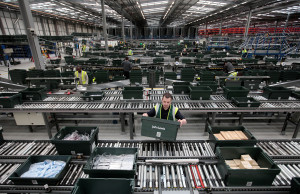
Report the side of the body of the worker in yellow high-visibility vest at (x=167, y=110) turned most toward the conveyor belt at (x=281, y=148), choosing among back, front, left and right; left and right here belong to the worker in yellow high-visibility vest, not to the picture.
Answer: left

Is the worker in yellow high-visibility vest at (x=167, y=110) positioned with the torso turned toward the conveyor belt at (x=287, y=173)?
no

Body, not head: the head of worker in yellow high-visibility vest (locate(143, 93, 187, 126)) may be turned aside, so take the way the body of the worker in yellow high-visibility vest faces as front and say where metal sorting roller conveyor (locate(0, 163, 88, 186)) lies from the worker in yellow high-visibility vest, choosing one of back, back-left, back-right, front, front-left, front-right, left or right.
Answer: front-right

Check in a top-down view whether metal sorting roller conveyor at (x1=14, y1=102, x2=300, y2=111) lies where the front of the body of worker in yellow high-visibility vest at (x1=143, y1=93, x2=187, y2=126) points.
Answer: no

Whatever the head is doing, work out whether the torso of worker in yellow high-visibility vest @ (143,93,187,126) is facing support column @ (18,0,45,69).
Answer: no

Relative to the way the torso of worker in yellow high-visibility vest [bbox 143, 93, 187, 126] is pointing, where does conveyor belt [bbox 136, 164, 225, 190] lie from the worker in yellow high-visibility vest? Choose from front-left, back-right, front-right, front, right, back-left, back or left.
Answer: front

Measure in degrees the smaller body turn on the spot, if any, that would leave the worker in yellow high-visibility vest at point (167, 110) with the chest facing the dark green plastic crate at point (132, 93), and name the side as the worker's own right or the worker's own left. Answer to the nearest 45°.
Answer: approximately 135° to the worker's own right

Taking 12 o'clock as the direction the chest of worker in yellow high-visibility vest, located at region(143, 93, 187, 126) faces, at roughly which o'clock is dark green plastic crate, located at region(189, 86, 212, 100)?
The dark green plastic crate is roughly at 7 o'clock from the worker in yellow high-visibility vest.

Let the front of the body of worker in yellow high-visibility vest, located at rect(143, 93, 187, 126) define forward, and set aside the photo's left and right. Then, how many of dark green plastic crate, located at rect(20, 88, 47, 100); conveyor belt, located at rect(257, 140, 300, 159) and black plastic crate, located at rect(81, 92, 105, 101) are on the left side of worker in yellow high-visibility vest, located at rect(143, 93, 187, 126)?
1

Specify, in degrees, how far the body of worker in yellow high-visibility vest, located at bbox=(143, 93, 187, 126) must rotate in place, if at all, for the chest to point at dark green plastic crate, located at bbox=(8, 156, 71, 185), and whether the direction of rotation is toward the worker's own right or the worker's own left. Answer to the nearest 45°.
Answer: approximately 45° to the worker's own right

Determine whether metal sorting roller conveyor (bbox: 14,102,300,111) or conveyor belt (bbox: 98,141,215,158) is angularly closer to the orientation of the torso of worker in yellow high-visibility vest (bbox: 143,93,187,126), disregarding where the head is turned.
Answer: the conveyor belt

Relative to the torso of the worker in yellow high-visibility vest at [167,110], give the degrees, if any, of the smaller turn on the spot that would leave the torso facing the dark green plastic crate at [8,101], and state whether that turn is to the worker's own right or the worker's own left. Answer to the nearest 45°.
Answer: approximately 90° to the worker's own right

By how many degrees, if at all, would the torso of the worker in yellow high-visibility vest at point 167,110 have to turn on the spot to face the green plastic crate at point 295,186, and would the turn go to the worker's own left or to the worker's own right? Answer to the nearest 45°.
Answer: approximately 45° to the worker's own left

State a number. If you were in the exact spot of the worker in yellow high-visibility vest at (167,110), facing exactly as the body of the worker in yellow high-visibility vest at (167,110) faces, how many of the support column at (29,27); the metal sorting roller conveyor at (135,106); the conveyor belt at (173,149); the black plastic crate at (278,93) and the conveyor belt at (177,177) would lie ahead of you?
2

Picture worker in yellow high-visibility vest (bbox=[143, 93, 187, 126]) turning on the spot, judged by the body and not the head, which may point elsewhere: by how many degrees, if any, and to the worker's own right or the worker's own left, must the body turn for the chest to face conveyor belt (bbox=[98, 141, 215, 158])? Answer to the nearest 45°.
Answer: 0° — they already face it

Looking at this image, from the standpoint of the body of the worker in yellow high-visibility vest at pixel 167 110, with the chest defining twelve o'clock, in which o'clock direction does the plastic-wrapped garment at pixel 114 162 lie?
The plastic-wrapped garment is roughly at 1 o'clock from the worker in yellow high-visibility vest.

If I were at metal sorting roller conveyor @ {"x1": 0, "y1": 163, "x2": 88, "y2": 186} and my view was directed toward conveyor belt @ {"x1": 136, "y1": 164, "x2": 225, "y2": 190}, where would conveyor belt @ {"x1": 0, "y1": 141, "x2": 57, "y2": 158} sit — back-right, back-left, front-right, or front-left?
back-left

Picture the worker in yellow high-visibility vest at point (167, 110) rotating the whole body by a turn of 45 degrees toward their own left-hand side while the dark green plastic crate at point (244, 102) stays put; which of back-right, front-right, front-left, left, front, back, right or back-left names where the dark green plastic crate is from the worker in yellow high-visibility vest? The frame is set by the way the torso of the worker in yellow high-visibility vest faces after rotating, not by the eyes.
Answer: left

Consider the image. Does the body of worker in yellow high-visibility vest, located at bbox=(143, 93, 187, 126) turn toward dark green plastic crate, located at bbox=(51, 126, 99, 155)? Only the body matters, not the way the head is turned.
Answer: no

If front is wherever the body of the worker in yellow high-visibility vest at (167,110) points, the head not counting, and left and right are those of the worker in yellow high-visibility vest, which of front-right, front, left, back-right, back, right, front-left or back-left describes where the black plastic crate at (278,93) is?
back-left

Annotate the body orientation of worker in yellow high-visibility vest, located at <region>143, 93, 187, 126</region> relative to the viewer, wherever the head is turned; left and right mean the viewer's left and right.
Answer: facing the viewer
